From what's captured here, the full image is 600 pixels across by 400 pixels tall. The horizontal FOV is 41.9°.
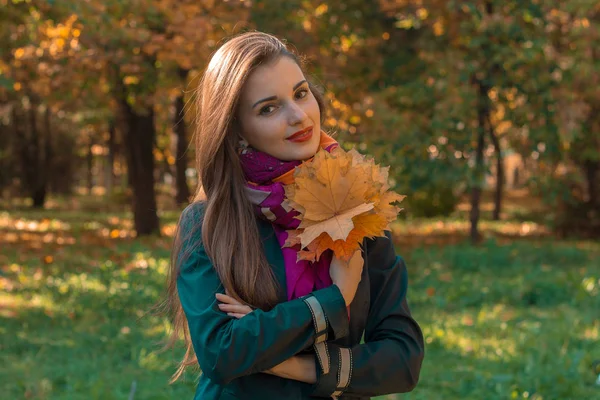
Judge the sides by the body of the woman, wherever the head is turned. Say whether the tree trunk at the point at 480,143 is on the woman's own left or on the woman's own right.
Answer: on the woman's own left

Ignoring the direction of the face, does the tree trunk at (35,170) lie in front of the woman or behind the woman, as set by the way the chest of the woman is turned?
behind

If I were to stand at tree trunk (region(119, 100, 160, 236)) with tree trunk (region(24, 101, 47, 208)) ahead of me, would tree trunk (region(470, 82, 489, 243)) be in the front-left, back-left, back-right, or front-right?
back-right

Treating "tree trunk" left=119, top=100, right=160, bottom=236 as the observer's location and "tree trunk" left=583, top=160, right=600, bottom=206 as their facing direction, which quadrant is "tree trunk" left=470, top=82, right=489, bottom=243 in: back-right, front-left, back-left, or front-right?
front-right

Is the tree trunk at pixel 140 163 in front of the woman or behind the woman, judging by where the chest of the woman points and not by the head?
behind

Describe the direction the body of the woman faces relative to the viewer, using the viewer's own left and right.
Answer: facing the viewer and to the right of the viewer

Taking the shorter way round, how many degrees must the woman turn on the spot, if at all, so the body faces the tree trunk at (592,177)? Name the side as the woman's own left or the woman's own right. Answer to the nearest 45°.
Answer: approximately 90° to the woman's own left
